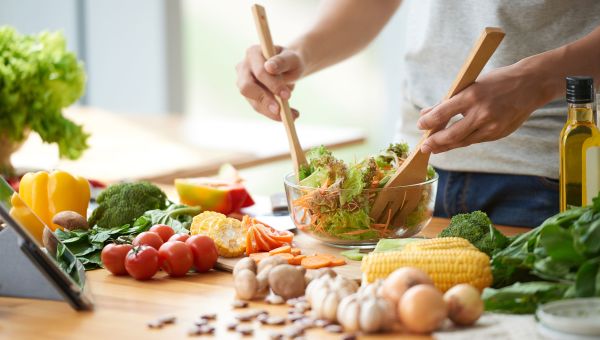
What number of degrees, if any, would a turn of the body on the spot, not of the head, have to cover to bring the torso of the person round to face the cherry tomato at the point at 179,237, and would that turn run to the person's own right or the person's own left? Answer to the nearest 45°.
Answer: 0° — they already face it

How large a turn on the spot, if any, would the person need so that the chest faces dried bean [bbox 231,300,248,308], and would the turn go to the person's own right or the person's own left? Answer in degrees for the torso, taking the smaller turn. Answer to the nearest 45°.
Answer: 0° — they already face it

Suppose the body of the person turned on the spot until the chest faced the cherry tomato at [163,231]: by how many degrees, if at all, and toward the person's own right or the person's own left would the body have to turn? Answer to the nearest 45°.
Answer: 0° — they already face it

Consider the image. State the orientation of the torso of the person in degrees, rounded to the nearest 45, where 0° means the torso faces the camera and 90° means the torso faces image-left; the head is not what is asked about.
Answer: approximately 45°

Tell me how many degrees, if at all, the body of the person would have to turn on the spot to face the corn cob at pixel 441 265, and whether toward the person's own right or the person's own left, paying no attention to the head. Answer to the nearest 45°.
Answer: approximately 45° to the person's own left
